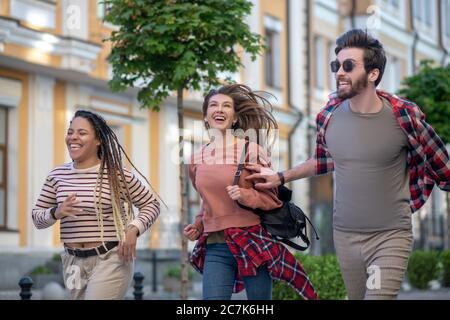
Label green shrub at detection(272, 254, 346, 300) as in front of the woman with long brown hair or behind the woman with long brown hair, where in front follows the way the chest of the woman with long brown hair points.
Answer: behind

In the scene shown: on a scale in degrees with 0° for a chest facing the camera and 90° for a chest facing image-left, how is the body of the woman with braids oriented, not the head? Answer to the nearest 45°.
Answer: approximately 45°

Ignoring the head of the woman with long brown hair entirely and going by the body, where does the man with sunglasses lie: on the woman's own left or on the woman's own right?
on the woman's own left

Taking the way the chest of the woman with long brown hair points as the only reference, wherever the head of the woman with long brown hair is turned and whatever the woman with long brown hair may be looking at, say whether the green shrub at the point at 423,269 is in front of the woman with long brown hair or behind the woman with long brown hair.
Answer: behind

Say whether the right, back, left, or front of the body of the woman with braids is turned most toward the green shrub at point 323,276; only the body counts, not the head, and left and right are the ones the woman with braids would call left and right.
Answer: back
